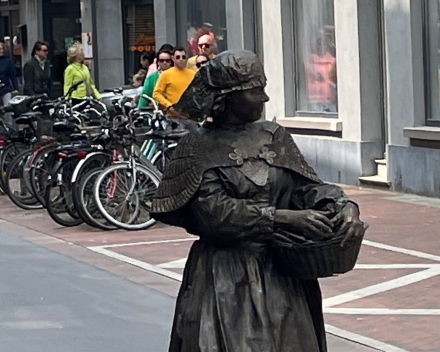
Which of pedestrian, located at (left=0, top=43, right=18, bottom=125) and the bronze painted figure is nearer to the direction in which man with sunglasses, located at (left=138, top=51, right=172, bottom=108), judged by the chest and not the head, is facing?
the bronze painted figure

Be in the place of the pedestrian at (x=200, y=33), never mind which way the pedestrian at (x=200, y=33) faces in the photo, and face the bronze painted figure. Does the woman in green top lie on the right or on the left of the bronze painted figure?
right

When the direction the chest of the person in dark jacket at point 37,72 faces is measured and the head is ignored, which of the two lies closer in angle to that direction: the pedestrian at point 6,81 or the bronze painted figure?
the bronze painted figure

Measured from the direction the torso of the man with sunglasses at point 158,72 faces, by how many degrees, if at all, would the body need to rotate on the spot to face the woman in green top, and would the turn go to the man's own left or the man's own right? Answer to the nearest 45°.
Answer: approximately 135° to the man's own right

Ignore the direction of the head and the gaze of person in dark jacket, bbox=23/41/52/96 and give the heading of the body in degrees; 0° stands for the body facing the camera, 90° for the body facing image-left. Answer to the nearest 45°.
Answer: approximately 315°

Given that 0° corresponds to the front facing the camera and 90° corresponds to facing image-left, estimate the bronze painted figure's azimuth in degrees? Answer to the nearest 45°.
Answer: approximately 315°

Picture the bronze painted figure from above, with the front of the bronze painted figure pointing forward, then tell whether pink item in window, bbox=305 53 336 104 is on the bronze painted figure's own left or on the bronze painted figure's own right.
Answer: on the bronze painted figure's own left

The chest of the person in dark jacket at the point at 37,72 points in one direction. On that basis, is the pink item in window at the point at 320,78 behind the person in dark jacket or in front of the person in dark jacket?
in front

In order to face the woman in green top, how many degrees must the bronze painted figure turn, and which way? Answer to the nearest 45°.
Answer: approximately 135° to its left
